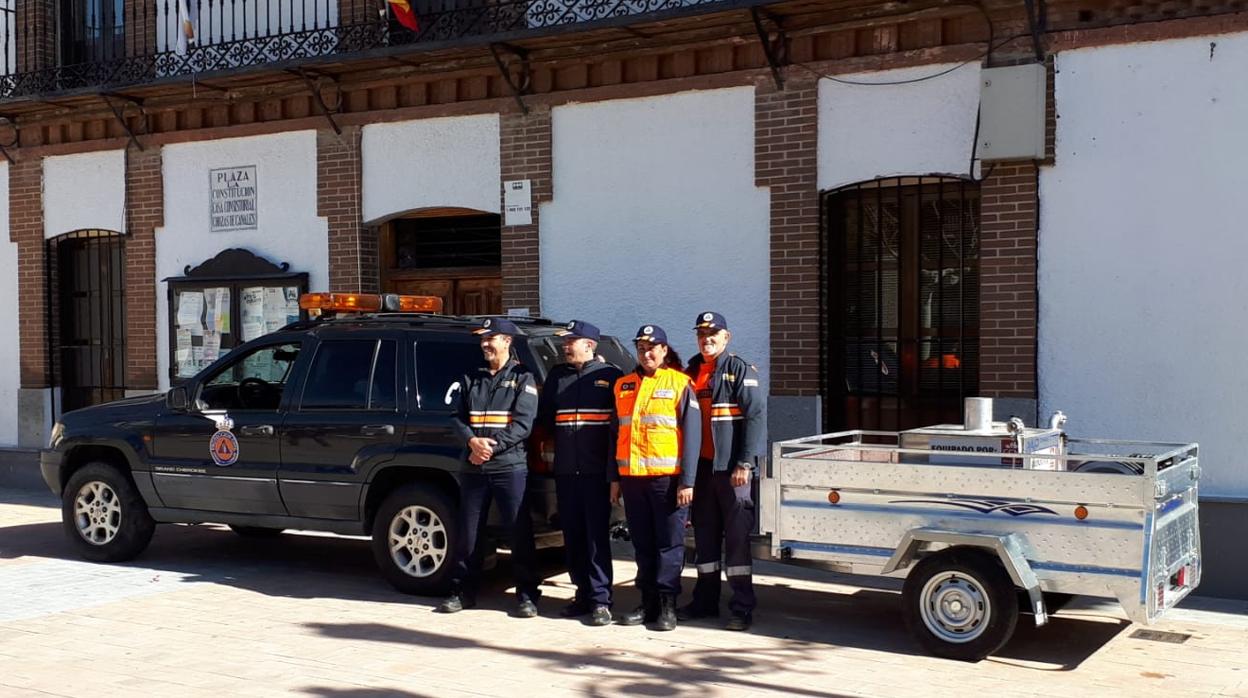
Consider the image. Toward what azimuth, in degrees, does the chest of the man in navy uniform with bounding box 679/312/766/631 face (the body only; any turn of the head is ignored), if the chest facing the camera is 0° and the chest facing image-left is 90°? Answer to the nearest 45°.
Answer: approximately 45°

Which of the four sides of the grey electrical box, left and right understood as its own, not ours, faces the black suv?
right

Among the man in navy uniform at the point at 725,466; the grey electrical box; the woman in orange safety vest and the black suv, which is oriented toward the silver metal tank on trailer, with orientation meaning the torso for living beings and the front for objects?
the grey electrical box

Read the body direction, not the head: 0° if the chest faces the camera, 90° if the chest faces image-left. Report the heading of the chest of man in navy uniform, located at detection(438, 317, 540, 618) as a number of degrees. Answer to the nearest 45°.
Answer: approximately 45°

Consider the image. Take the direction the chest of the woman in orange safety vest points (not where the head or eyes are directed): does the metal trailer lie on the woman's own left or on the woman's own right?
on the woman's own left

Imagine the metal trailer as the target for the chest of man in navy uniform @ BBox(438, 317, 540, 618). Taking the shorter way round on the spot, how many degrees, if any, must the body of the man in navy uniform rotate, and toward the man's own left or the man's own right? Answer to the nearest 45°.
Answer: approximately 90° to the man's own left

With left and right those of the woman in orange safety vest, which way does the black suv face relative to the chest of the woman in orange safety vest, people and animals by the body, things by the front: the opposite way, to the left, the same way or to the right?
to the right

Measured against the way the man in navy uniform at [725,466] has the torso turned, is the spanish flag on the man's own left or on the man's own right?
on the man's own right

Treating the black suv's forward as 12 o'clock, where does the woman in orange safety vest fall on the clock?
The woman in orange safety vest is roughly at 6 o'clock from the black suv.

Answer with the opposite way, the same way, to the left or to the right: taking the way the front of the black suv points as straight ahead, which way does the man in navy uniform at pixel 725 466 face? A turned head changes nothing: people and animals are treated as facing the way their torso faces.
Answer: to the left

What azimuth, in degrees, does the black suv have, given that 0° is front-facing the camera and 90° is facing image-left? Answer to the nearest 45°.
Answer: approximately 135°

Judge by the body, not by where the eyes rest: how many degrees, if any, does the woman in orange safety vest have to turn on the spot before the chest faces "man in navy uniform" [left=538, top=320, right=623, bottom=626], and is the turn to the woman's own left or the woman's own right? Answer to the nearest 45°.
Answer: approximately 90° to the woman's own right

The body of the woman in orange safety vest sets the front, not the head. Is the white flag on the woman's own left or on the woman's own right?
on the woman's own right
